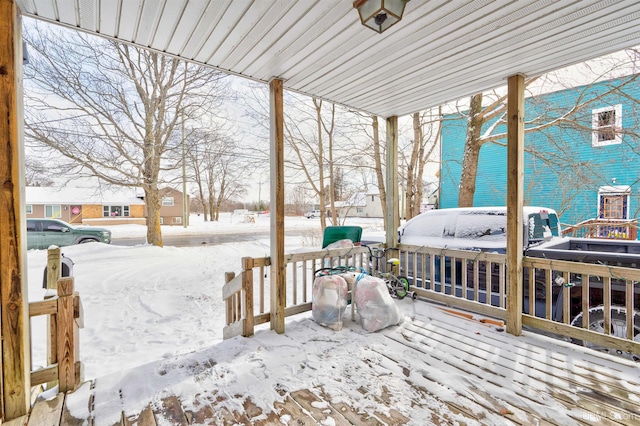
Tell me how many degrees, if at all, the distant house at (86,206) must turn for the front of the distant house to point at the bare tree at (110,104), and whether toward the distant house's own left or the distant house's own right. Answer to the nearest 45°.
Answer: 0° — it already faces it

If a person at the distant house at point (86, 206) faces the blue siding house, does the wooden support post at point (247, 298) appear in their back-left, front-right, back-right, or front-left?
front-right

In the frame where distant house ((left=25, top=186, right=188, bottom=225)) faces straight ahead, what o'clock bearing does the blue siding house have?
The blue siding house is roughly at 11 o'clock from the distant house.

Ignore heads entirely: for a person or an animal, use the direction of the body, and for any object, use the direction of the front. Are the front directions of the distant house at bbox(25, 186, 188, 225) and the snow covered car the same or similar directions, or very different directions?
very different directions

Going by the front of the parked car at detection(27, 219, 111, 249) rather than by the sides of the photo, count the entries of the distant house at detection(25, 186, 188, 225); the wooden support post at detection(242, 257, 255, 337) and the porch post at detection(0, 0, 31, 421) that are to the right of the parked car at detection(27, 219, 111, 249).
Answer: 2

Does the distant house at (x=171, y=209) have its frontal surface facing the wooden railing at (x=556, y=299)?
yes

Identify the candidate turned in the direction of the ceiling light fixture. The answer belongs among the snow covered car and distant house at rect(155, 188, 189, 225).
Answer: the distant house

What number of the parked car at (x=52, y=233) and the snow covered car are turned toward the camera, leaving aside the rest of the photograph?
0

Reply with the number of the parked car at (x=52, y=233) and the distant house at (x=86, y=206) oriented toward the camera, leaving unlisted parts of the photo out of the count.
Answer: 1

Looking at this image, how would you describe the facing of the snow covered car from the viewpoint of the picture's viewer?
facing away from the viewer and to the left of the viewer

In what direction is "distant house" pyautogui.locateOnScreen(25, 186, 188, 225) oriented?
toward the camera

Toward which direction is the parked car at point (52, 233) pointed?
to the viewer's right
